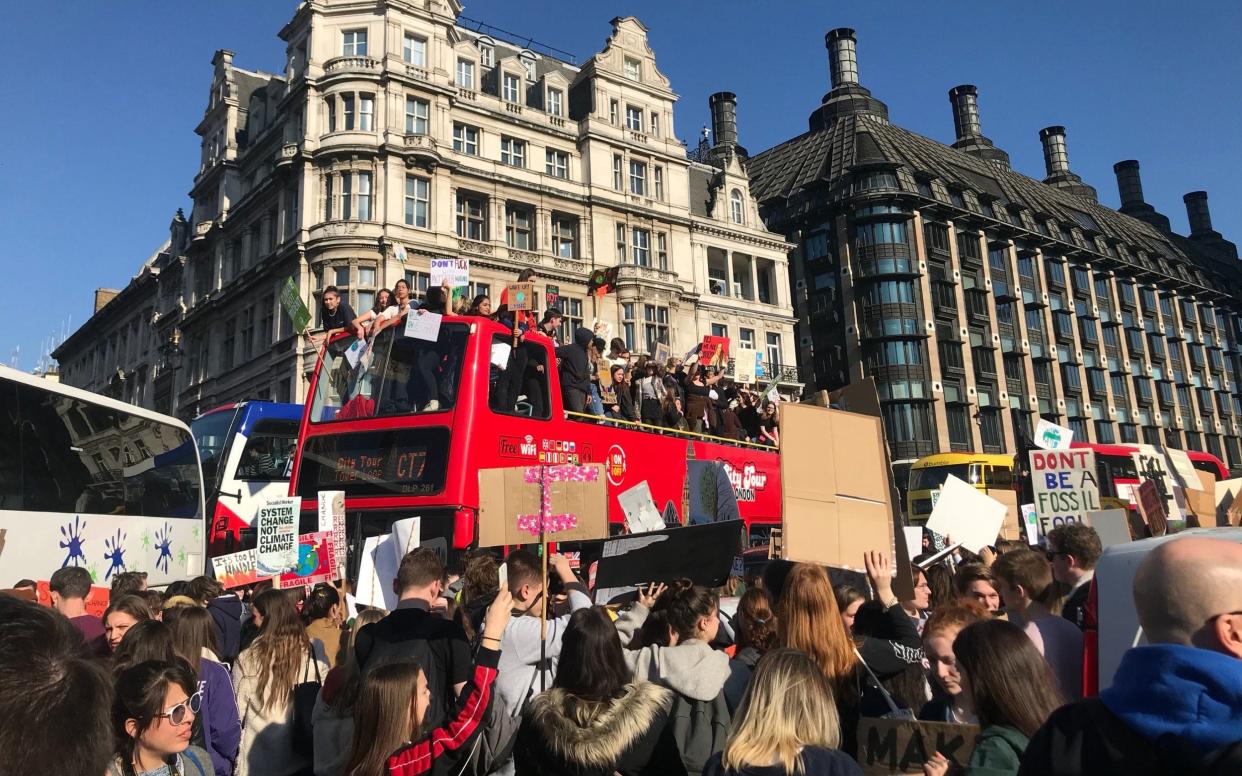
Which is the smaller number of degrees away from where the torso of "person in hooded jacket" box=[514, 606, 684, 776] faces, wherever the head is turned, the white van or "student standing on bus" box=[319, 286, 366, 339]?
the student standing on bus

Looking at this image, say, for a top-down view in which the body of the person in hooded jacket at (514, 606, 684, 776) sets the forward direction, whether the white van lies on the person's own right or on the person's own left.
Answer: on the person's own right

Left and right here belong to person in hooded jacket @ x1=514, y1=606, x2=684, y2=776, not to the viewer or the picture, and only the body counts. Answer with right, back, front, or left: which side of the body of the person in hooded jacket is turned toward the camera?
back

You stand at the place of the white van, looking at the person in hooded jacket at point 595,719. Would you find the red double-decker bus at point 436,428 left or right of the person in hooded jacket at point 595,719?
right

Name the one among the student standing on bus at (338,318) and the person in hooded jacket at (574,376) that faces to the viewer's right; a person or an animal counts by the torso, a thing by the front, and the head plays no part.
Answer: the person in hooded jacket

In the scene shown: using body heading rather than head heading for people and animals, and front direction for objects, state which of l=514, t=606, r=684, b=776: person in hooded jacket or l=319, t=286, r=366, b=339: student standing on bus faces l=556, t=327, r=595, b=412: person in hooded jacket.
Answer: l=514, t=606, r=684, b=776: person in hooded jacket

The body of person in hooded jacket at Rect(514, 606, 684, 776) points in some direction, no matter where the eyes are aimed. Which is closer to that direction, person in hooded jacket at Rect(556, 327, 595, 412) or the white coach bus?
the person in hooded jacket

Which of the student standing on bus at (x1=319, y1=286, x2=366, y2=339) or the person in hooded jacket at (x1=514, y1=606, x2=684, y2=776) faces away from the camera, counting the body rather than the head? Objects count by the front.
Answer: the person in hooded jacket

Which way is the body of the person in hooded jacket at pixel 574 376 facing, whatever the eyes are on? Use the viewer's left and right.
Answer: facing to the right of the viewer

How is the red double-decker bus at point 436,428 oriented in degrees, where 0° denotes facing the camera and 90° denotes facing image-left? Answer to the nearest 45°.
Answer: approximately 45°

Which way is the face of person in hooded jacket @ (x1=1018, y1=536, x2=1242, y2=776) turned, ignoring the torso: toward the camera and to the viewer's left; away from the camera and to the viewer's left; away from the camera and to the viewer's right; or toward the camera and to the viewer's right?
away from the camera and to the viewer's right
